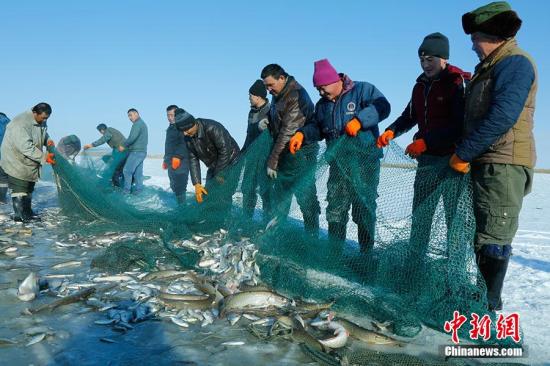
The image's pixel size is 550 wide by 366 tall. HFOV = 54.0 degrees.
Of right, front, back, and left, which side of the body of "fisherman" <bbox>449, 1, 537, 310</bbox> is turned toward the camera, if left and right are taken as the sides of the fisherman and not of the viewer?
left

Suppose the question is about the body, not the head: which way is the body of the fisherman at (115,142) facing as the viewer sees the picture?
to the viewer's left

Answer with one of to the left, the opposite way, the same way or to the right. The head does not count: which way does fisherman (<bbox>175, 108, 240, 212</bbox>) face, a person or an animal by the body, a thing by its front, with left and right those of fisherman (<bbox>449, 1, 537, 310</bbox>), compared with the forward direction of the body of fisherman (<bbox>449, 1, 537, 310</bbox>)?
to the left

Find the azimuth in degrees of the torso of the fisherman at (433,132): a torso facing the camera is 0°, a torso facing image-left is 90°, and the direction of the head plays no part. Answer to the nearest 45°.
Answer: approximately 45°

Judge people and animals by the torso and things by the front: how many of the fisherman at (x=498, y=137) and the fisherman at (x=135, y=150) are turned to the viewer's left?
2

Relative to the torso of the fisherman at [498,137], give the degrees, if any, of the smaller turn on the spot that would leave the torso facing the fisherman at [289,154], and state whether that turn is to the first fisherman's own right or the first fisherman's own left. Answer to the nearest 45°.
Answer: approximately 45° to the first fisherman's own right

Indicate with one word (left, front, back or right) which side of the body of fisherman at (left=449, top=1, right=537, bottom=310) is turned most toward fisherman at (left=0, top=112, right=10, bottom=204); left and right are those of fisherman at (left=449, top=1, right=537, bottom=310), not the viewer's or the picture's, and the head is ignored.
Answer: front

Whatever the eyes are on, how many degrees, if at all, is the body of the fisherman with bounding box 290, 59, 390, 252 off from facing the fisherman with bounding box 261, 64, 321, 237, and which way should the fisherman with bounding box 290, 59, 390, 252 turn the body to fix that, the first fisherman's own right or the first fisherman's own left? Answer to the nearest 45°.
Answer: approximately 90° to the first fisherman's own right

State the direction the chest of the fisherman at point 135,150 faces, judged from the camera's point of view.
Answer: to the viewer's left
